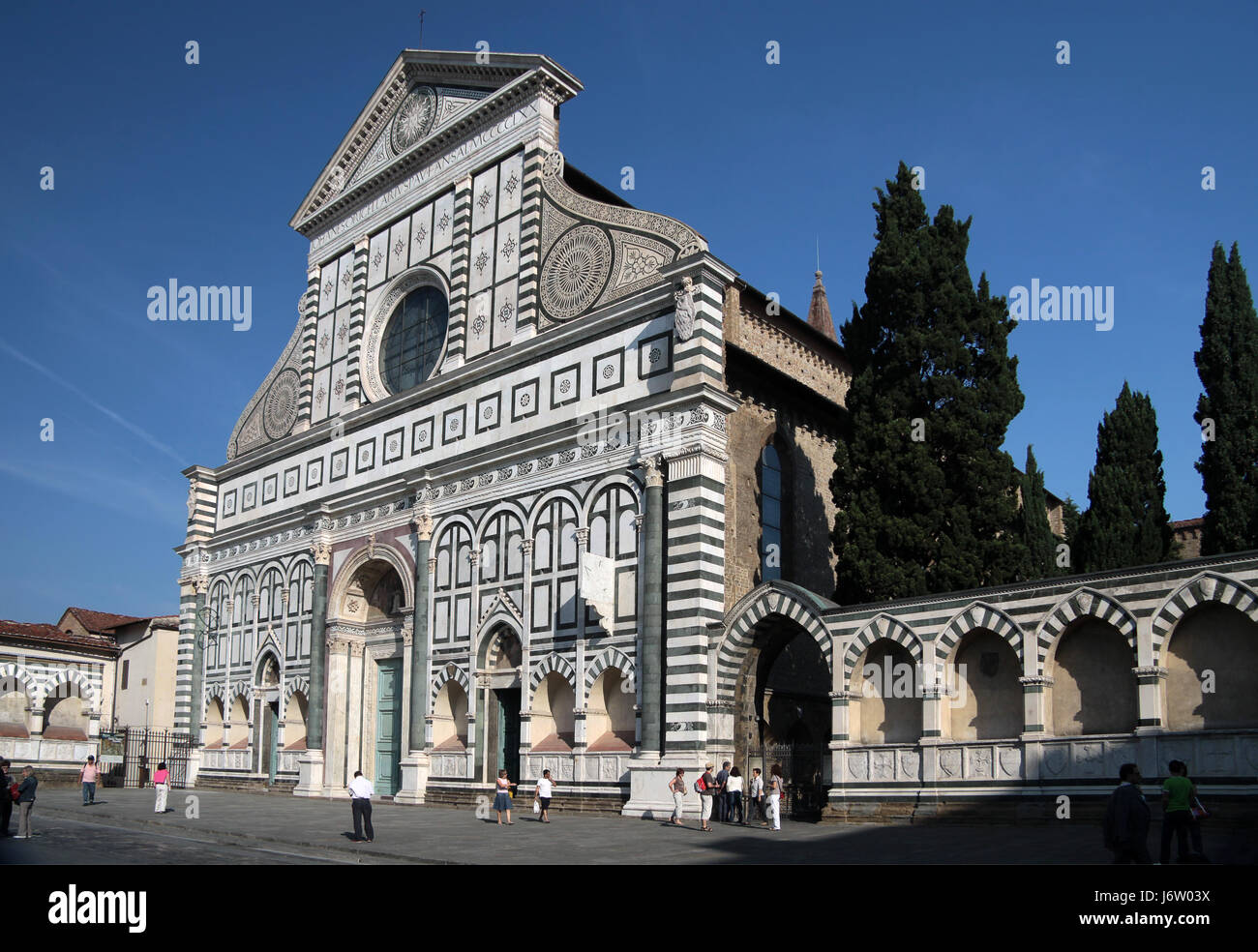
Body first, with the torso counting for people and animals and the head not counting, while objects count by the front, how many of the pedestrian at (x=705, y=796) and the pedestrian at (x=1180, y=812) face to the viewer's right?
1

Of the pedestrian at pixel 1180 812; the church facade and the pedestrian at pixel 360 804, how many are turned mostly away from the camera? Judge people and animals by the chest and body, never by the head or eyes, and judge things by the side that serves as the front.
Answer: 2

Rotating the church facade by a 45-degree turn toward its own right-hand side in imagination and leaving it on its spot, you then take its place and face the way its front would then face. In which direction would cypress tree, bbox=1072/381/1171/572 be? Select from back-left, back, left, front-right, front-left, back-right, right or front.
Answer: back

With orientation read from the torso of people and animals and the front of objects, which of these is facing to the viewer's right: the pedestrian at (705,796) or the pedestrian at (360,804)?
the pedestrian at (705,796)

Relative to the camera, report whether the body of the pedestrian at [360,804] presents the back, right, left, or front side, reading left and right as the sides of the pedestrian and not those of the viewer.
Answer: back

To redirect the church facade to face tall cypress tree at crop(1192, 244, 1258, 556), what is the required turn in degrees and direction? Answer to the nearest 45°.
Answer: approximately 135° to its left

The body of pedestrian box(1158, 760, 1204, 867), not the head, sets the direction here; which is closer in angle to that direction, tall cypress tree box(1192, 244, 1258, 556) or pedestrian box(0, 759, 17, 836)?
the tall cypress tree

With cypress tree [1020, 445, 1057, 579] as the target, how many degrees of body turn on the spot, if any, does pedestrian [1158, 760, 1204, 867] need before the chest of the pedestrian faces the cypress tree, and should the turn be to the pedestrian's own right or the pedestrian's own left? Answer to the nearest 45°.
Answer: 0° — they already face it

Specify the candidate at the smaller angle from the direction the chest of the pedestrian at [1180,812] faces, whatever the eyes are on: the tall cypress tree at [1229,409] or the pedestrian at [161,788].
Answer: the tall cypress tree

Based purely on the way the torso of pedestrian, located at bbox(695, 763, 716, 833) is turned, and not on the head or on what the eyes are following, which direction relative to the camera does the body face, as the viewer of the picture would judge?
to the viewer's right

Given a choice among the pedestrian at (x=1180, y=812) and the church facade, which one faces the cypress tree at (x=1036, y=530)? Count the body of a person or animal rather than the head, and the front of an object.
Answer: the pedestrian

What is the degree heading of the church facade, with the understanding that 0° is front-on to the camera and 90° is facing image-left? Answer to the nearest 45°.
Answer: approximately 45°

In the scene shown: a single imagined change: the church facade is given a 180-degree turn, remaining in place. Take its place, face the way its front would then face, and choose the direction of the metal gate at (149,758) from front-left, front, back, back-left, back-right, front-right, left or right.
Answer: left
